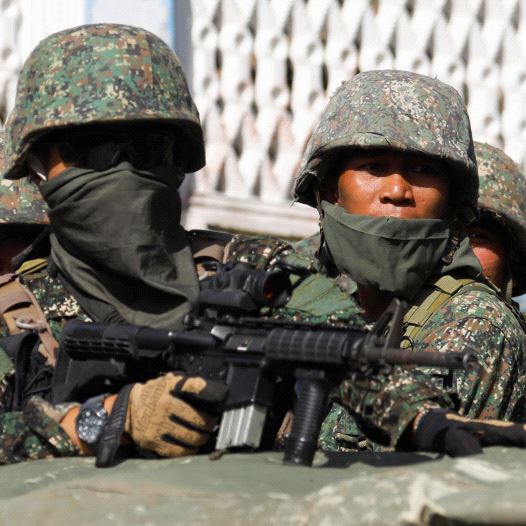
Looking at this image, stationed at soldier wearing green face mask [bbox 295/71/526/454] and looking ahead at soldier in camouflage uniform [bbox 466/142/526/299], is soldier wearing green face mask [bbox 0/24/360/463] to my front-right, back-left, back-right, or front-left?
back-left

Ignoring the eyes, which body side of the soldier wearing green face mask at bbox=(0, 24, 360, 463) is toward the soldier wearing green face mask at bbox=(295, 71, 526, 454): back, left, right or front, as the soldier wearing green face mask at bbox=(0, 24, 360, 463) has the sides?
left

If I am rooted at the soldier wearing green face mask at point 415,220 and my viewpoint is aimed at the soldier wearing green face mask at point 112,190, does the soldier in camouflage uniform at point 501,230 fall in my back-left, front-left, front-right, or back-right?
back-right

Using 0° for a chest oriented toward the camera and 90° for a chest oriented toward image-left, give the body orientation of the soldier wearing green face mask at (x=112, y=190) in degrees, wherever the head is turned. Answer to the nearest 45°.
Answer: approximately 315°

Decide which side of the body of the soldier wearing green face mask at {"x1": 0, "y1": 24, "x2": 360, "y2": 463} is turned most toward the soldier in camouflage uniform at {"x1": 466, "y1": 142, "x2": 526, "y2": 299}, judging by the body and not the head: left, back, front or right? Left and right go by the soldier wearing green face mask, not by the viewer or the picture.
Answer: left
